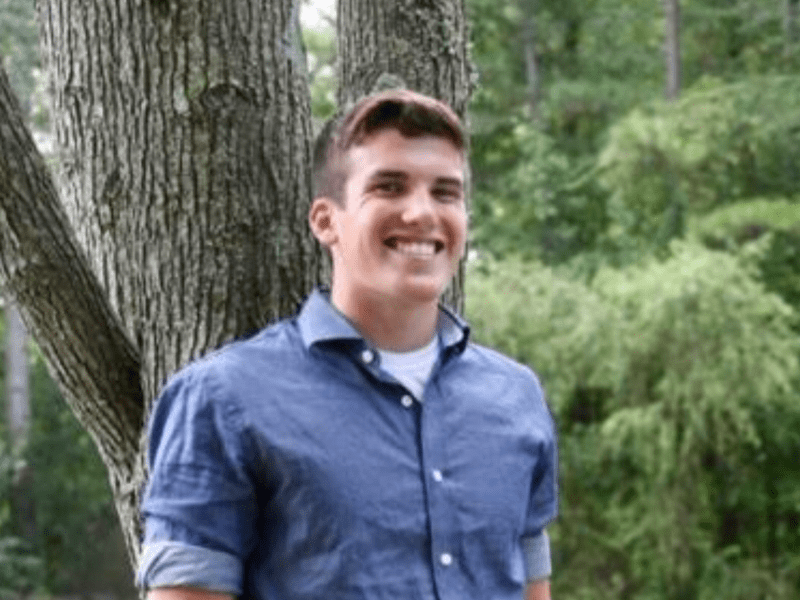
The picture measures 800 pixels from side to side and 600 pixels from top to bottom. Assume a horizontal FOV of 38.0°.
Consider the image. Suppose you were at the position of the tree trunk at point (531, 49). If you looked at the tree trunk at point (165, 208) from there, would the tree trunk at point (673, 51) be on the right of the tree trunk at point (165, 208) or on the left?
left

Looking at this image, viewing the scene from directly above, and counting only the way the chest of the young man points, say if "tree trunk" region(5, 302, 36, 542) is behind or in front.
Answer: behind

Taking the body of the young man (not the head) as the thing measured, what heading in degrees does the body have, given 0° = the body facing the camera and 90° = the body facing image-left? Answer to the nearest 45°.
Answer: approximately 315°

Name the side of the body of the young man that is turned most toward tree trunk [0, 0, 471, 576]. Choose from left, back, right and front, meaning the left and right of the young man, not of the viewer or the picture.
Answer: back

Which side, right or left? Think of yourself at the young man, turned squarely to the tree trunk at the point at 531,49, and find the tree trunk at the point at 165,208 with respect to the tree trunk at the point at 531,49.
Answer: left

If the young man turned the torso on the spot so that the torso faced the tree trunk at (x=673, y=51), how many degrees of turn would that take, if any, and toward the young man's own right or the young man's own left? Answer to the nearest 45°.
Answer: approximately 135° to the young man's own left

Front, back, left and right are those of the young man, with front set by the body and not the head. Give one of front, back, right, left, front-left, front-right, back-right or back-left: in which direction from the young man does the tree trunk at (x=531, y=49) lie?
back-left
